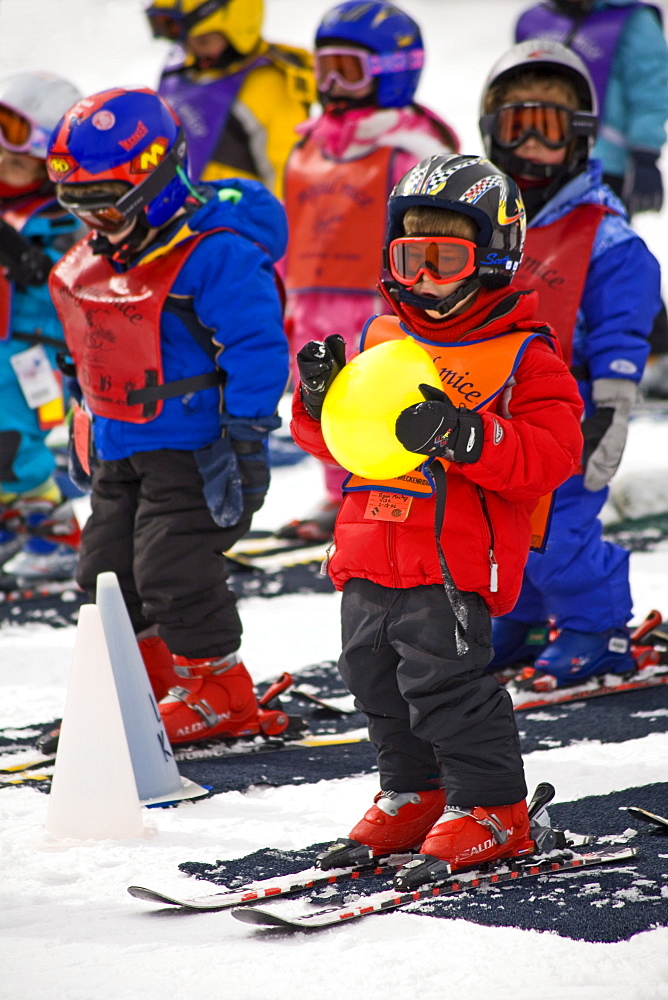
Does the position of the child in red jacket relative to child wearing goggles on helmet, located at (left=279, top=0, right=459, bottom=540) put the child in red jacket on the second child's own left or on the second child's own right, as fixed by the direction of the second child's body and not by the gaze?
on the second child's own left

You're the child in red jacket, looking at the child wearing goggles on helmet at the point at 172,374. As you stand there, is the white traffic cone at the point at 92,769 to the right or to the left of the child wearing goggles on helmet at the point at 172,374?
left

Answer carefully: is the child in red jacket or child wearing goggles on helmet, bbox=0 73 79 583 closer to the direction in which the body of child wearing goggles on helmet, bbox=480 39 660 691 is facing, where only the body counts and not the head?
the child in red jacket

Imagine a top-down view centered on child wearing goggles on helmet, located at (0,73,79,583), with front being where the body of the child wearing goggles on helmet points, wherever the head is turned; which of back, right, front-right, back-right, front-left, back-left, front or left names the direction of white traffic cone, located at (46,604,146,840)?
front-left

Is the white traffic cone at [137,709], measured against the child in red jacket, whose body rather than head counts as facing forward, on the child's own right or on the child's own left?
on the child's own right

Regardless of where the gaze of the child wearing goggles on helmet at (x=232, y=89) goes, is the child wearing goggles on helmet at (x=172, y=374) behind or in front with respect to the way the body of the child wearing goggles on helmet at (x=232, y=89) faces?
in front

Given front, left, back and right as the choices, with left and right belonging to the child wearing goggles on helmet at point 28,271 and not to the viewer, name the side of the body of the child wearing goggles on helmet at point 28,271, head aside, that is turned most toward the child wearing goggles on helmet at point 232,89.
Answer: back

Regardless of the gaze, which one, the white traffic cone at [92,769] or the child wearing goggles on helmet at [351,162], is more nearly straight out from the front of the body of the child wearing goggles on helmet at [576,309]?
the white traffic cone

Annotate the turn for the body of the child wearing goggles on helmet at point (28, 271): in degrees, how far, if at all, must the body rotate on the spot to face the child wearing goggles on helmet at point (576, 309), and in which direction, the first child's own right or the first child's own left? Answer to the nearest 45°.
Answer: approximately 90° to the first child's own left

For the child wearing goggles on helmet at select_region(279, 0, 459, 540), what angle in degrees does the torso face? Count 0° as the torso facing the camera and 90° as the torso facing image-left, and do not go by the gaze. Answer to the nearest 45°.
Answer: approximately 45°
